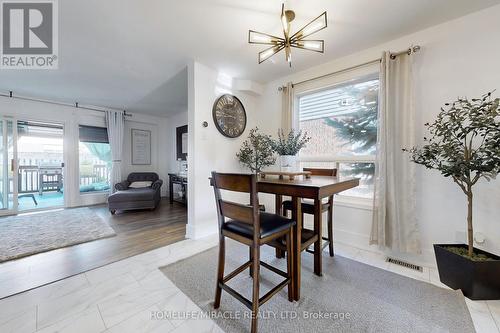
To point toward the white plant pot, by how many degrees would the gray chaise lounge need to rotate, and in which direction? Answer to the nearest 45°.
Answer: approximately 45° to its left

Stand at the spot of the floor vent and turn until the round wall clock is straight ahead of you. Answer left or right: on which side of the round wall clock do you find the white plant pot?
left

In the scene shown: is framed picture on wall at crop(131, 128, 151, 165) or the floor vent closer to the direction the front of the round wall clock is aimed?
the floor vent

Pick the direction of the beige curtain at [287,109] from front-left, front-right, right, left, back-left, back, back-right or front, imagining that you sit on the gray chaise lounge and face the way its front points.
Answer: left

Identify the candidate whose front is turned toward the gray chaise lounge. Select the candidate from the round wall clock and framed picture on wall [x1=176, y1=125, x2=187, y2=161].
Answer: the framed picture on wall

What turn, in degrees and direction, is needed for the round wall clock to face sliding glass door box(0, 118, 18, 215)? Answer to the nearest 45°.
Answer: approximately 135° to its right

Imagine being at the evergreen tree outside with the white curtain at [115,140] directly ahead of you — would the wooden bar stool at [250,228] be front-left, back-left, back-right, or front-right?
front-left

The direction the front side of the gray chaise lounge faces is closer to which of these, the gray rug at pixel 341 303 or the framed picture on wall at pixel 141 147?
the gray rug

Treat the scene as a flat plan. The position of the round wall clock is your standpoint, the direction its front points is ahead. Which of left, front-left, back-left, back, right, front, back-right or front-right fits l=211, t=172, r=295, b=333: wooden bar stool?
front-right

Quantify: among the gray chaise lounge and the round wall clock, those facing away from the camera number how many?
0

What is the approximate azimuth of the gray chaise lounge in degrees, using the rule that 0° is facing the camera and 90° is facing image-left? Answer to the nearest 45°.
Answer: approximately 45°

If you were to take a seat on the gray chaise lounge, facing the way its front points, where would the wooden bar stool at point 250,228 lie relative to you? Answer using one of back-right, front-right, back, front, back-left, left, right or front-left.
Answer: front-left

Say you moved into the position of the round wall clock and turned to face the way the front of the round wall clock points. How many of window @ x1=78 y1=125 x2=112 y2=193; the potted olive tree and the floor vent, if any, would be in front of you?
2

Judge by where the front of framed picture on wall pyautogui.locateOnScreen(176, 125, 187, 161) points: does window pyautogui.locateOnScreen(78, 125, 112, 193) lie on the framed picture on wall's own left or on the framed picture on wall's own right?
on the framed picture on wall's own right

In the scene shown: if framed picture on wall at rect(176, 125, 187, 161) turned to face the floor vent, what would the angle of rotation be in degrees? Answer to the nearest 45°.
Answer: approximately 90° to its left

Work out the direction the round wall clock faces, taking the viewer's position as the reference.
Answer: facing the viewer and to the right of the viewer
